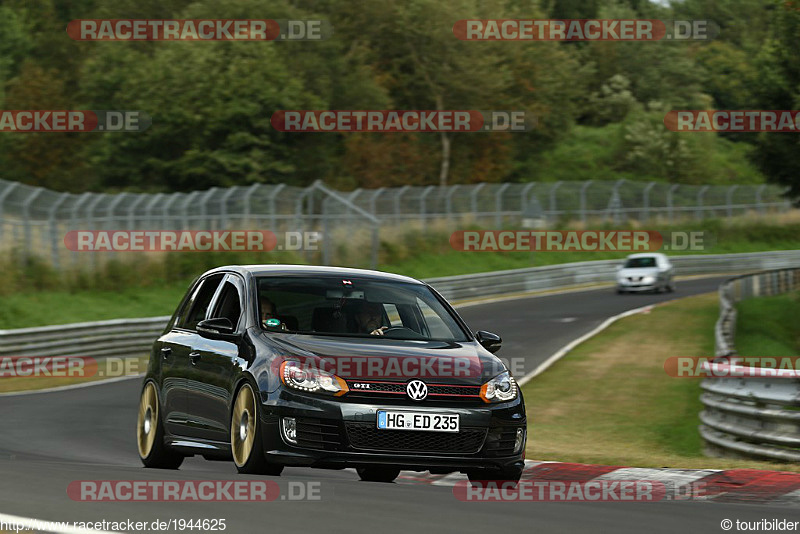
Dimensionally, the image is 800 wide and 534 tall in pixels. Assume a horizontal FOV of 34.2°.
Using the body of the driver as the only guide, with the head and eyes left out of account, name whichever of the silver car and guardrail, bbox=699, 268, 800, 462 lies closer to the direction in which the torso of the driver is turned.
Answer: the guardrail

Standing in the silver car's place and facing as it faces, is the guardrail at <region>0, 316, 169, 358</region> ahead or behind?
ahead

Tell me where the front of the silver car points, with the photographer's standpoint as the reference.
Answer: facing the viewer and to the left of the viewer

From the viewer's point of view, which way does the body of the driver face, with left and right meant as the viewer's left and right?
facing the viewer and to the right of the viewer

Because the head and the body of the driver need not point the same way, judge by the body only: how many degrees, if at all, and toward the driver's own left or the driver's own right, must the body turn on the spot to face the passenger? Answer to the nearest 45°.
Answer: approximately 135° to the driver's own right

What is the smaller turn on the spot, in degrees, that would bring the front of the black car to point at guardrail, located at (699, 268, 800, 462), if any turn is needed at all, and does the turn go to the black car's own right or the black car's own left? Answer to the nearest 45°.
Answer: approximately 90° to the black car's own left

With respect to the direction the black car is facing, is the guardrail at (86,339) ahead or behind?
behind

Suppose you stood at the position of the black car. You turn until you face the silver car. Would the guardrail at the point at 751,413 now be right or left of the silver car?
right

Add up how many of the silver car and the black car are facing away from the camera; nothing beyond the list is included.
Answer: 0
